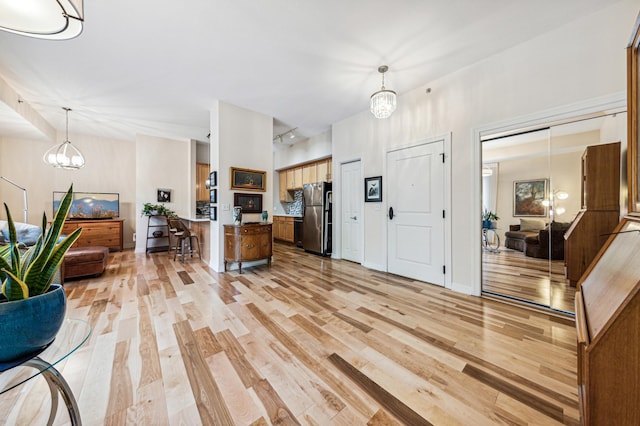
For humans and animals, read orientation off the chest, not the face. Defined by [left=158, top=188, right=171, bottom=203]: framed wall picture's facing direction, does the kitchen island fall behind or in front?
in front

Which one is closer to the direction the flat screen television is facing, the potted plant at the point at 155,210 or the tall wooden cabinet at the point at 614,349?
the tall wooden cabinet

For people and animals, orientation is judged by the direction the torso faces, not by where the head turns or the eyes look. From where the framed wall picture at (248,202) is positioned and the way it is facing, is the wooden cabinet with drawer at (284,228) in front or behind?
behind

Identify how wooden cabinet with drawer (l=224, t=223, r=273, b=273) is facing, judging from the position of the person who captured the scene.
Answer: facing the viewer and to the right of the viewer

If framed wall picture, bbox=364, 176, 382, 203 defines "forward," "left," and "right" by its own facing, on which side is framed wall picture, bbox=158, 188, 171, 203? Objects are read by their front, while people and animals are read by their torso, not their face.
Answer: on its right

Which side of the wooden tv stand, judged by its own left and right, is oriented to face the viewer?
front

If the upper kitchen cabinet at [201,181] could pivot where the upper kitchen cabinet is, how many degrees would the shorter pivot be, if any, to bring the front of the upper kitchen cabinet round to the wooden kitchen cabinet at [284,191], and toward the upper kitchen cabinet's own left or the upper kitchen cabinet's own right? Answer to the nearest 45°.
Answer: approximately 90° to the upper kitchen cabinet's own left

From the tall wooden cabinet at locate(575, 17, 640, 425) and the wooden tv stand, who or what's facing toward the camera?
the wooden tv stand

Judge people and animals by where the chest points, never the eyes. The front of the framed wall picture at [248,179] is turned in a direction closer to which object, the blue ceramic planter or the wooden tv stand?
the blue ceramic planter

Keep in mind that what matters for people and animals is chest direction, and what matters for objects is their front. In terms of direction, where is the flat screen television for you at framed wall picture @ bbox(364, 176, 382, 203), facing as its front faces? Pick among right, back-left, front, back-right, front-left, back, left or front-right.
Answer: front-right

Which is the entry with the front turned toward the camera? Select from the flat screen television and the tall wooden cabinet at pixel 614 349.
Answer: the flat screen television

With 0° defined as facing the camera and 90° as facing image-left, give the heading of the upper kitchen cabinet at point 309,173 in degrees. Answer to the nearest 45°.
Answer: approximately 45°

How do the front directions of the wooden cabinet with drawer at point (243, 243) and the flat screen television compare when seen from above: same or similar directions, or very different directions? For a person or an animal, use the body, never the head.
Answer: same or similar directions

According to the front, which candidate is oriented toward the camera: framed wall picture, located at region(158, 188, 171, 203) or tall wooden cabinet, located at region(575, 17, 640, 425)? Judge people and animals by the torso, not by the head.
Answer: the framed wall picture

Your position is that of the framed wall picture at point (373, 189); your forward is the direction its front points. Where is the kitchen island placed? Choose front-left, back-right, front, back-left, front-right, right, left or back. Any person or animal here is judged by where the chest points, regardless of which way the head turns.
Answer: front-right
